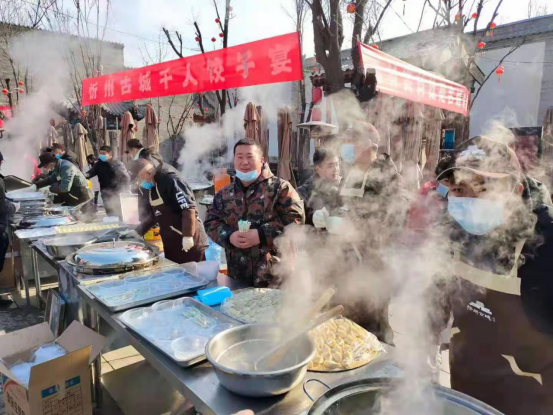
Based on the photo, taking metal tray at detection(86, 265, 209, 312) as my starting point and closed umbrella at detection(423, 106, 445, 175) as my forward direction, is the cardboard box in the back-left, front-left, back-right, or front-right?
back-left

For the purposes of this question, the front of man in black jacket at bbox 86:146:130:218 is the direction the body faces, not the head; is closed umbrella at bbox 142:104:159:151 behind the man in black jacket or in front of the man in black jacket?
behind

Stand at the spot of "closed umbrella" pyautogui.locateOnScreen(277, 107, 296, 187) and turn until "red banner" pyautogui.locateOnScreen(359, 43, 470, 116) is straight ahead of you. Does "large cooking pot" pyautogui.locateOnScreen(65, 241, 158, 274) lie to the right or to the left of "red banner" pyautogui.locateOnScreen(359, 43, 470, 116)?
right

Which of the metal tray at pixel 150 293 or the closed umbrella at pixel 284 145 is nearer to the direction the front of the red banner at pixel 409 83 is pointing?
the metal tray

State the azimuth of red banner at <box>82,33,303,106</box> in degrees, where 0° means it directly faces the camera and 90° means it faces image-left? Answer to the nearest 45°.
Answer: approximately 45°

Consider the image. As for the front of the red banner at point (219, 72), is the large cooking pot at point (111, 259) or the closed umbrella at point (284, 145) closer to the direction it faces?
the large cooking pot
